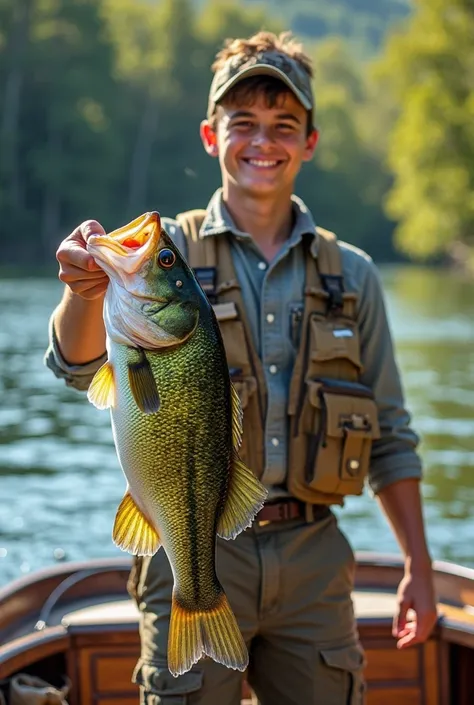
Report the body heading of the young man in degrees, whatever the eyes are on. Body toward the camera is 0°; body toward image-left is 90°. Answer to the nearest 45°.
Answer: approximately 0°

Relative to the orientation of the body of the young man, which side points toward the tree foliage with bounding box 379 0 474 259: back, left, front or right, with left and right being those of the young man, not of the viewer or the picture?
back

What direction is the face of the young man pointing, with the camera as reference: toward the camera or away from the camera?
toward the camera
